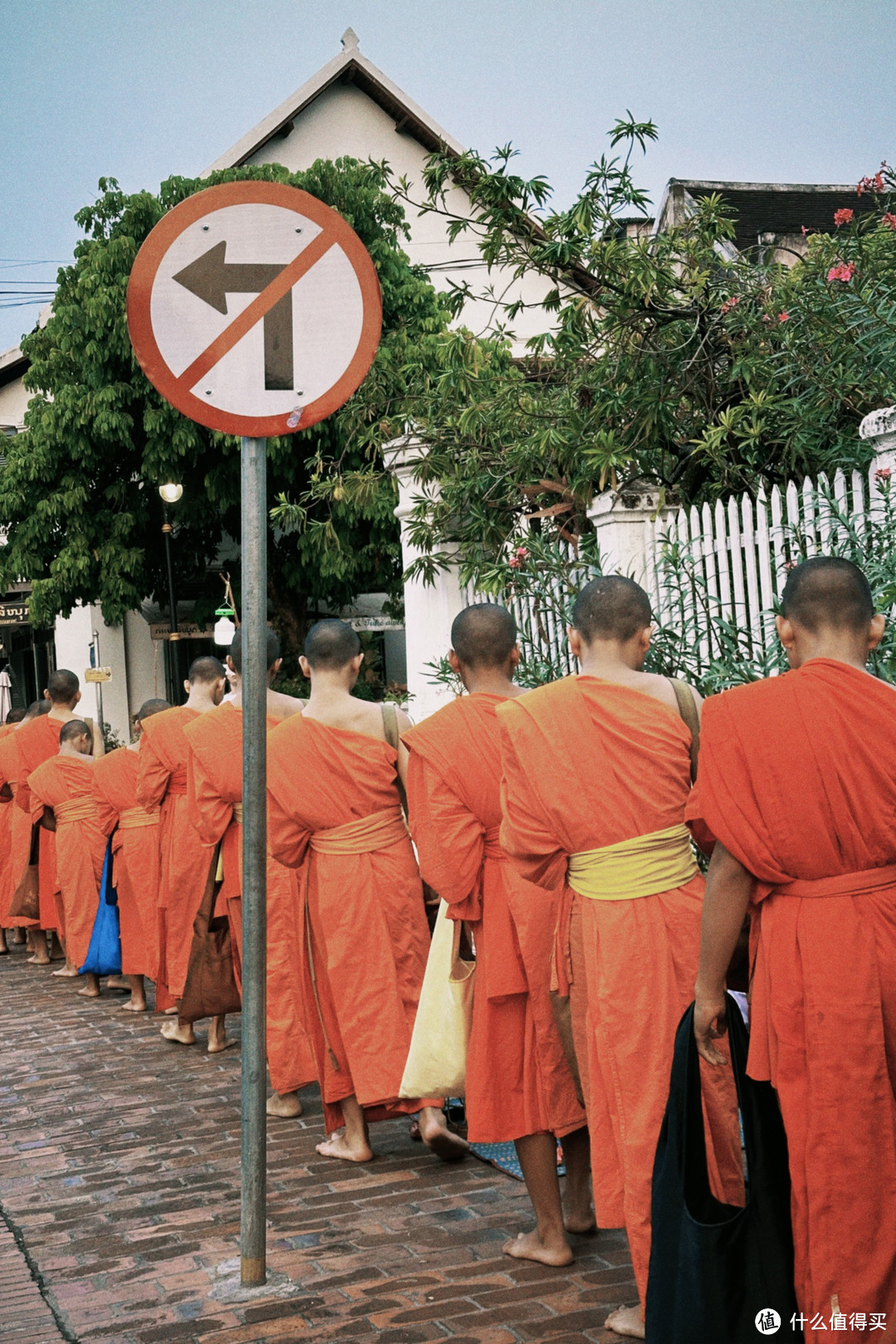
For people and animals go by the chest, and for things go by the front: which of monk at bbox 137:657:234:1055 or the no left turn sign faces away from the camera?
the monk

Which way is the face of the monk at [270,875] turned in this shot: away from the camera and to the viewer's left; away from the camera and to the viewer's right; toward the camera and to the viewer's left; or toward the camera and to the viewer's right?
away from the camera and to the viewer's left

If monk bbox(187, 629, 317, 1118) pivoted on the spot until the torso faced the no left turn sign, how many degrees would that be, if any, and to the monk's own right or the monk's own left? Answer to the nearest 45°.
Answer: approximately 180°

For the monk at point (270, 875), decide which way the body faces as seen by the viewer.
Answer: away from the camera

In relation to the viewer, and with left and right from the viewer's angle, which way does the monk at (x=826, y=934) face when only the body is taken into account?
facing away from the viewer

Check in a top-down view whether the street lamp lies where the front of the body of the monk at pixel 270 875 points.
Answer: yes

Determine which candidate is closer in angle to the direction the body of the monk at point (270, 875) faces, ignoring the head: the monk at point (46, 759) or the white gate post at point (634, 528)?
the monk

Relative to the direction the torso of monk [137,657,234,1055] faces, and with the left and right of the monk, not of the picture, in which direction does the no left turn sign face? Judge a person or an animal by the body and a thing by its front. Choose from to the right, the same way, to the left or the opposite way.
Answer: the opposite way

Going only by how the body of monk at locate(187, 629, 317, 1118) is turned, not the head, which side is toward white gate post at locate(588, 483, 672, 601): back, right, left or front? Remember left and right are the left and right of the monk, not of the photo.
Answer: right

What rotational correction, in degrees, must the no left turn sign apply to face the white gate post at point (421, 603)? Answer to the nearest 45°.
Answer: approximately 180°

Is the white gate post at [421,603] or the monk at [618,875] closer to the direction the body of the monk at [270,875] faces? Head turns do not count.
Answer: the white gate post

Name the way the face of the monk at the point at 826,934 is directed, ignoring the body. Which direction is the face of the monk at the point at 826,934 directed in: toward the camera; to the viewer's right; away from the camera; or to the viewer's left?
away from the camera

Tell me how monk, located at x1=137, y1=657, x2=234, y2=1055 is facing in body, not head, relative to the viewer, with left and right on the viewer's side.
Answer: facing away from the viewer

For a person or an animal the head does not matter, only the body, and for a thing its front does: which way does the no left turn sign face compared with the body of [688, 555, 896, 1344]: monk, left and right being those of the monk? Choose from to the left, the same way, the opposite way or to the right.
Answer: the opposite way

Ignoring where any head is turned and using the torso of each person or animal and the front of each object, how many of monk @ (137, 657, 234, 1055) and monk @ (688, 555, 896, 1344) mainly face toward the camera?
0

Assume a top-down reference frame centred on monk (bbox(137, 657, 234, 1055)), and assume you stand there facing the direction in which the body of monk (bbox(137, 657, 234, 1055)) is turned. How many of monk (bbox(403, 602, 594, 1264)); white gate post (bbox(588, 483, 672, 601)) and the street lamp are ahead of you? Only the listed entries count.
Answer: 1
